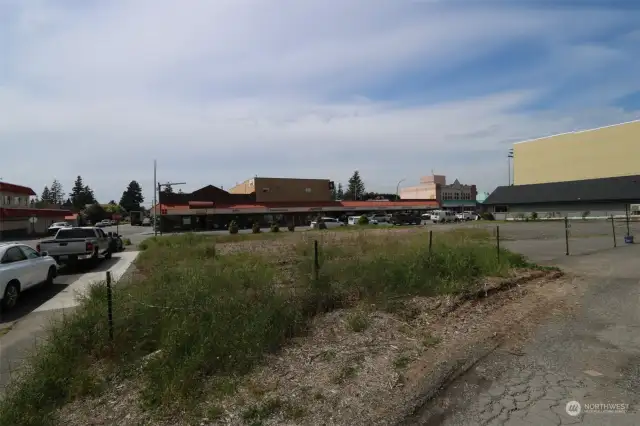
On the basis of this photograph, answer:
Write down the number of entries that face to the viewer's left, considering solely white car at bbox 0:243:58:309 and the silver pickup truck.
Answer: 0

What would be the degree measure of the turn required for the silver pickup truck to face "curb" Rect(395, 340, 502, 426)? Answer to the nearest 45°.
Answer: approximately 135° to its right

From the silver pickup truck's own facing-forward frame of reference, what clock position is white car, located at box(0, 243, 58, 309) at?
The white car is roughly at 5 o'clock from the silver pickup truck.

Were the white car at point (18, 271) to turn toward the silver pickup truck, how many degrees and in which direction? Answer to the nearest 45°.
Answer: approximately 45° to its left

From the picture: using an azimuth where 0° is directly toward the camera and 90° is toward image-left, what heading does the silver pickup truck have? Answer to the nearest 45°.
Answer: approximately 225°
